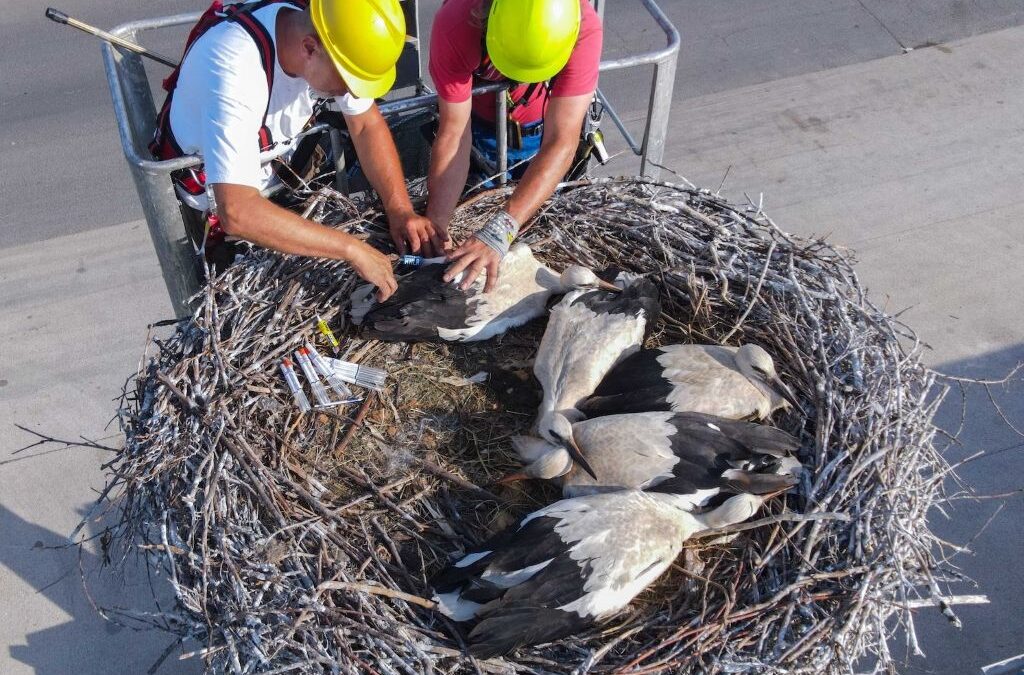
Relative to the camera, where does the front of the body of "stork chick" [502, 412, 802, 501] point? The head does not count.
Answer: to the viewer's left

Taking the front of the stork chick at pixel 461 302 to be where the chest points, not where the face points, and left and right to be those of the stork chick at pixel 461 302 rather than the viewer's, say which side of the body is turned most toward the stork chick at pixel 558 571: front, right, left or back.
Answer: right

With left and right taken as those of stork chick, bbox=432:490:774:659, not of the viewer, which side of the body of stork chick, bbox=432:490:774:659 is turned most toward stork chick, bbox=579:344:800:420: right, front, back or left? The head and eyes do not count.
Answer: front

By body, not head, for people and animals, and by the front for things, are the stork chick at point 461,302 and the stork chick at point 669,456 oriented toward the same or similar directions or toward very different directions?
very different directions

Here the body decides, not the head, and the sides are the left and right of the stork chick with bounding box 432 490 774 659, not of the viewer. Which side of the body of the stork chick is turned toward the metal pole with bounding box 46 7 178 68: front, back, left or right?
left

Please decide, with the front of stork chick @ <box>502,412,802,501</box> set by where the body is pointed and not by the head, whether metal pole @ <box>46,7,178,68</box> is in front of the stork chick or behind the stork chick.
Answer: in front

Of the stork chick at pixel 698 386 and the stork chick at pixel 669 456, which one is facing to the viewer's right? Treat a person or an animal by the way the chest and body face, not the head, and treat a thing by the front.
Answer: the stork chick at pixel 698 386

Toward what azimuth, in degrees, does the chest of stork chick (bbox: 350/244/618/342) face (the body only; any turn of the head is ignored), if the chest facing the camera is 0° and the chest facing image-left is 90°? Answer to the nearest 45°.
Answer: approximately 270°

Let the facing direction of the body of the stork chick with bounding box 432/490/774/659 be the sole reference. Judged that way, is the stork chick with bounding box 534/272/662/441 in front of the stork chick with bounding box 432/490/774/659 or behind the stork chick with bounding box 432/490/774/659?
in front

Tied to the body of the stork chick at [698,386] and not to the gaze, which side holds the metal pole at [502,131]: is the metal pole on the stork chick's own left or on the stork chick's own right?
on the stork chick's own left

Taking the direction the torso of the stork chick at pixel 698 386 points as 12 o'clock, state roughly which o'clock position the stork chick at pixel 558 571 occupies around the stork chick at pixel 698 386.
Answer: the stork chick at pixel 558 571 is roughly at 4 o'clock from the stork chick at pixel 698 386.
